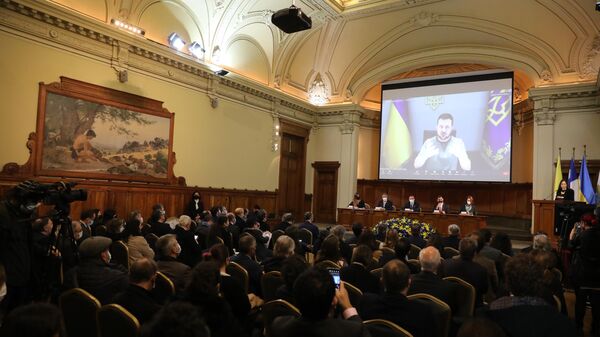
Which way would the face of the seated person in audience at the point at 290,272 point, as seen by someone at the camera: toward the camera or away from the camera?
away from the camera

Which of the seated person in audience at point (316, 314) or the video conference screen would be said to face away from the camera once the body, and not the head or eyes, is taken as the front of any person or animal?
the seated person in audience

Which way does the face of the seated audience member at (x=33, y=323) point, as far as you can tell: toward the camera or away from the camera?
away from the camera

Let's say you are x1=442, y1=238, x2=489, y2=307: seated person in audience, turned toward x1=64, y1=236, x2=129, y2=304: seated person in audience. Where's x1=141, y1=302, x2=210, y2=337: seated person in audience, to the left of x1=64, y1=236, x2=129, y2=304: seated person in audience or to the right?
left

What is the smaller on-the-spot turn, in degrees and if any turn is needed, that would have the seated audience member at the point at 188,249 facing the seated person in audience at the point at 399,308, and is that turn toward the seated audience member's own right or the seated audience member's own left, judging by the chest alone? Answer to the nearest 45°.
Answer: approximately 135° to the seated audience member's own right

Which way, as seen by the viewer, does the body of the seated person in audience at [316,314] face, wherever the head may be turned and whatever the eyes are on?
away from the camera

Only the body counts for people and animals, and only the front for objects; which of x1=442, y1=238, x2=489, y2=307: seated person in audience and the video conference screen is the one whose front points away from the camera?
the seated person in audience

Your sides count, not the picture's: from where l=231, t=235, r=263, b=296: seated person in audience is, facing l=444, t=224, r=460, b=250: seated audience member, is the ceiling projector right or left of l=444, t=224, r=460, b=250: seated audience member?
left

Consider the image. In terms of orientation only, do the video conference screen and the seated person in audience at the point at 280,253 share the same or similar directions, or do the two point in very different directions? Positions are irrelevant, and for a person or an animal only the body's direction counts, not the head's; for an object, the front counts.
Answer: very different directions

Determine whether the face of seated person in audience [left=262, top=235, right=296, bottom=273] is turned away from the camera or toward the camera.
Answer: away from the camera

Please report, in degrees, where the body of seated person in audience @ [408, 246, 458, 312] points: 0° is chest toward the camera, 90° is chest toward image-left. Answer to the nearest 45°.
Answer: approximately 180°

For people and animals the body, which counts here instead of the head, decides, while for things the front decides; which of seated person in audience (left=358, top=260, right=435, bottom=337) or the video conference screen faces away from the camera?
the seated person in audience

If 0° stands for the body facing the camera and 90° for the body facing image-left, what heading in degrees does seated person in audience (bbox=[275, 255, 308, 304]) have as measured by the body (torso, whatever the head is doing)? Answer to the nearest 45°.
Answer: approximately 225°

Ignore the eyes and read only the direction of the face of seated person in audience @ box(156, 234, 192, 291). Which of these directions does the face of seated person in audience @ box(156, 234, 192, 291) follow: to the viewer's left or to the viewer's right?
to the viewer's right
